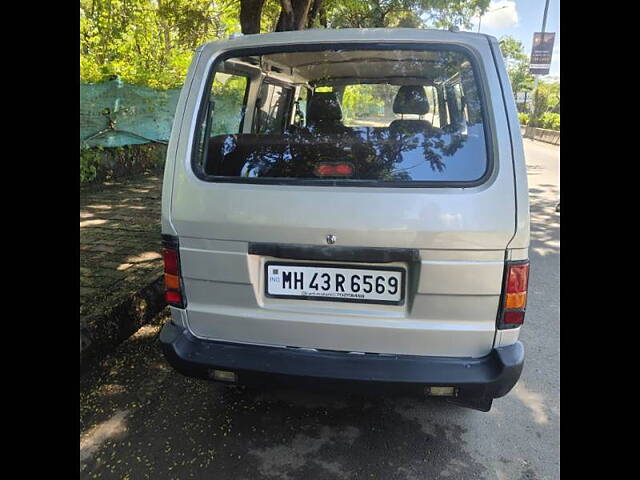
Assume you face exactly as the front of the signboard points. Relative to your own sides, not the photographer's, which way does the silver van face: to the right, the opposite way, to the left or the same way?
the opposite way

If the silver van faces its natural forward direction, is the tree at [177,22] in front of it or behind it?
in front

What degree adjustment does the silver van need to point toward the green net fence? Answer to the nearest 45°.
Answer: approximately 45° to its left

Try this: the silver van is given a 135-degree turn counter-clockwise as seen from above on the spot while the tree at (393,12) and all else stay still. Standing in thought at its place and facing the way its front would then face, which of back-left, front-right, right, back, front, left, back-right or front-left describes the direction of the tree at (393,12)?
back-right

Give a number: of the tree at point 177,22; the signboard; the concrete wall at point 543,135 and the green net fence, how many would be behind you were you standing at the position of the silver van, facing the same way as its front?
0

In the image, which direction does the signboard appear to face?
toward the camera

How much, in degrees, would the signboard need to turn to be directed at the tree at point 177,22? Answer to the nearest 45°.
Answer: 0° — it already faces it

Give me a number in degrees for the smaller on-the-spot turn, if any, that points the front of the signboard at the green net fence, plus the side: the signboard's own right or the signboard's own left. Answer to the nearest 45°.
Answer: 0° — it already faces it

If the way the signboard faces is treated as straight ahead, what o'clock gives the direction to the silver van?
The silver van is roughly at 12 o'clock from the signboard.

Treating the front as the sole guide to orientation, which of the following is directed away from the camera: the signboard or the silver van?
the silver van

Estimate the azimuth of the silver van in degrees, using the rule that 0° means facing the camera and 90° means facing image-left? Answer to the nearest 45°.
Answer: approximately 180°

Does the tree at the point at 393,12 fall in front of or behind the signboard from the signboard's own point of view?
in front

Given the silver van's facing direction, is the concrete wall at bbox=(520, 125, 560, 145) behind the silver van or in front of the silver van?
in front

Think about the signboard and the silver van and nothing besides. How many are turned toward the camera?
1
